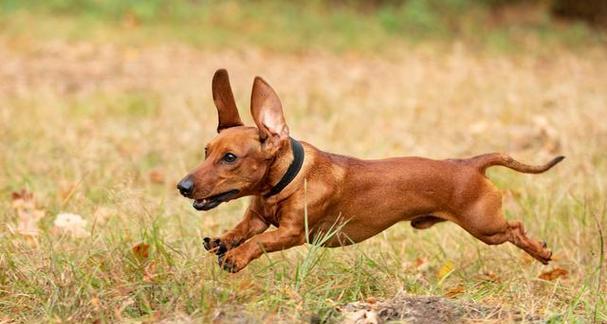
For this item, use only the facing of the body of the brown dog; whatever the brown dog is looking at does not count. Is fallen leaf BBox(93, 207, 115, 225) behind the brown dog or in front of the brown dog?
in front

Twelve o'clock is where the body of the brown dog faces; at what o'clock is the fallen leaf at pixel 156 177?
The fallen leaf is roughly at 2 o'clock from the brown dog.

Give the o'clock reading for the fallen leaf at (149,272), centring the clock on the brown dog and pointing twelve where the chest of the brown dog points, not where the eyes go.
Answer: The fallen leaf is roughly at 11 o'clock from the brown dog.

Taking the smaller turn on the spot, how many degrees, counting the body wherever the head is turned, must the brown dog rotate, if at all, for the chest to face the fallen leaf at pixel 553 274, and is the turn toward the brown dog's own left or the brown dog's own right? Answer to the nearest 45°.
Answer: approximately 135° to the brown dog's own right

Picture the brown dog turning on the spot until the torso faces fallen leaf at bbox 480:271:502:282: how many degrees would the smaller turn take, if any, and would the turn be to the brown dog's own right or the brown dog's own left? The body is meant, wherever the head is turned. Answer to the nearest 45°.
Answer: approximately 135° to the brown dog's own right

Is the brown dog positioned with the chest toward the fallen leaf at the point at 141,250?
yes

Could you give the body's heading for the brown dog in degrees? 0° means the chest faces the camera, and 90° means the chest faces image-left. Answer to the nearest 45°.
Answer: approximately 90°
